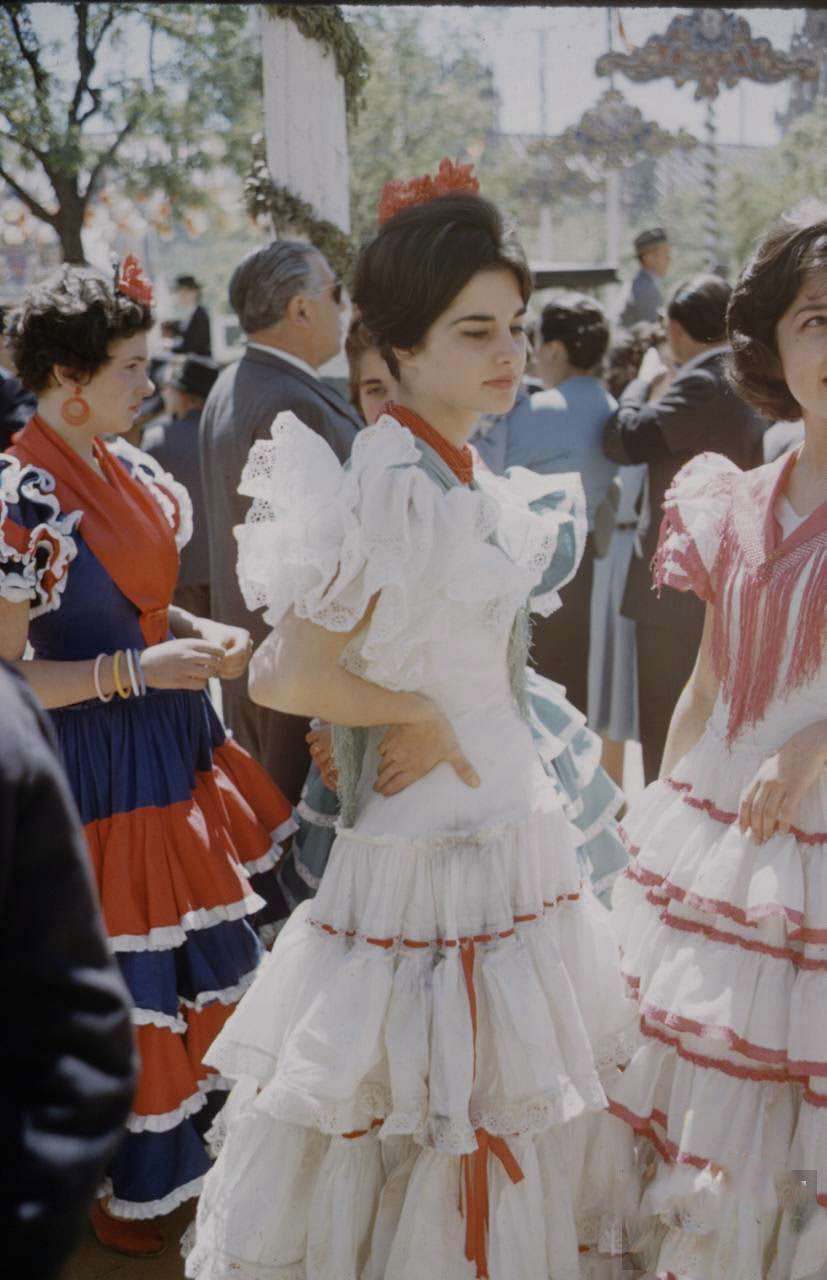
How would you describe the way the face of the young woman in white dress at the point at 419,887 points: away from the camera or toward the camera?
toward the camera

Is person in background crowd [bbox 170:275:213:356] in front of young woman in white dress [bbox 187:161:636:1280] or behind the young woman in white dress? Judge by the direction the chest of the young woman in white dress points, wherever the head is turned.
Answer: behind

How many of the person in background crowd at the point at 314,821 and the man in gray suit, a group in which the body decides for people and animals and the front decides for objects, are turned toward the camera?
1

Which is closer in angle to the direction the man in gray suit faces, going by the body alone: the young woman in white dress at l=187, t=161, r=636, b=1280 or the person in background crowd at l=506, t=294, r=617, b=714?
the person in background crowd

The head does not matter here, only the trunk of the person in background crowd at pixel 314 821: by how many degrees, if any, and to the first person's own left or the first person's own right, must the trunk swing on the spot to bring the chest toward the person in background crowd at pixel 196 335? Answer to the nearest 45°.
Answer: approximately 180°

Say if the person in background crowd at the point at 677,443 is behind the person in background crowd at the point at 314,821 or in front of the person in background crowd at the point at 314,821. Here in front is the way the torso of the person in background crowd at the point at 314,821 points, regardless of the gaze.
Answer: behind

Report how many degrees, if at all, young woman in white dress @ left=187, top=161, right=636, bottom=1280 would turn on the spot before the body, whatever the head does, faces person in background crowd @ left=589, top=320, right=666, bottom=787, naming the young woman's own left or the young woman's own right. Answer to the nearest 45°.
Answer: approximately 135° to the young woman's own left

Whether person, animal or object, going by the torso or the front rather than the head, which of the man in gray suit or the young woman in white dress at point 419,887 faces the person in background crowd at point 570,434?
the man in gray suit

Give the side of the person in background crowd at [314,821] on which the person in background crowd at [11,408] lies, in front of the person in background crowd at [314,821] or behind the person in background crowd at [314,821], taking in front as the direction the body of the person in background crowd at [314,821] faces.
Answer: behind

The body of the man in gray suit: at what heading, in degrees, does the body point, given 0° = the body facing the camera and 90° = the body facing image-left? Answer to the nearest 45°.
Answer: approximately 225°

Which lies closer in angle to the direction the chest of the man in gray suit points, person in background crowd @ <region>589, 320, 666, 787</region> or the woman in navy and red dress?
the person in background crowd

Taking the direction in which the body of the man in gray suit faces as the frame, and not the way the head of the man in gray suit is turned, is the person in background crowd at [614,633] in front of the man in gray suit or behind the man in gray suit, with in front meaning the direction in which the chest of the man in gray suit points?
in front

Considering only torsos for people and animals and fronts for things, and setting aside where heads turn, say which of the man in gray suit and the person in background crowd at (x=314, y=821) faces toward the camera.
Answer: the person in background crowd

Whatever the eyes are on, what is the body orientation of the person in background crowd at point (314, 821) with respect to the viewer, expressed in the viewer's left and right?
facing the viewer

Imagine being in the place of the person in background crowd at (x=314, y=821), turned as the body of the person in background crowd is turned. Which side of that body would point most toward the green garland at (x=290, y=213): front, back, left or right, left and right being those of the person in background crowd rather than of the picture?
back

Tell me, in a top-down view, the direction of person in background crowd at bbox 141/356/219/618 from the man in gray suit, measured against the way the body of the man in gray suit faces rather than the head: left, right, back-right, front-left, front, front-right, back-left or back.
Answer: front-left

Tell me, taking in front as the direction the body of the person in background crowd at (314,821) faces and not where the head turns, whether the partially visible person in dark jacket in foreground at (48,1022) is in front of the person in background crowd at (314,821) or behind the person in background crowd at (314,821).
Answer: in front

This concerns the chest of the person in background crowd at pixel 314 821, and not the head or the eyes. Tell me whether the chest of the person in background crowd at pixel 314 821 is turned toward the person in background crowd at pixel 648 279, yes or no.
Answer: no
